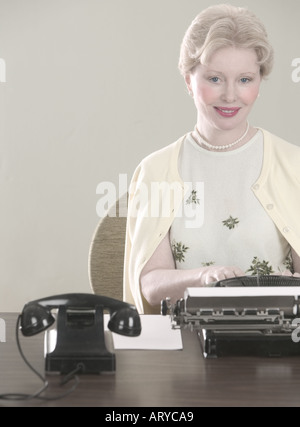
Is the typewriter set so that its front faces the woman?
yes

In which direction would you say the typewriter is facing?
away from the camera

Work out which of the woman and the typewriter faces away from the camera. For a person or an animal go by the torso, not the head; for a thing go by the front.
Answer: the typewriter

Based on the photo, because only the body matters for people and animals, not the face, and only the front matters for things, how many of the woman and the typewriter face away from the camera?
1

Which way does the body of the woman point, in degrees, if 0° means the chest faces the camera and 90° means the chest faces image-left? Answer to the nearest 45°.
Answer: approximately 0°
